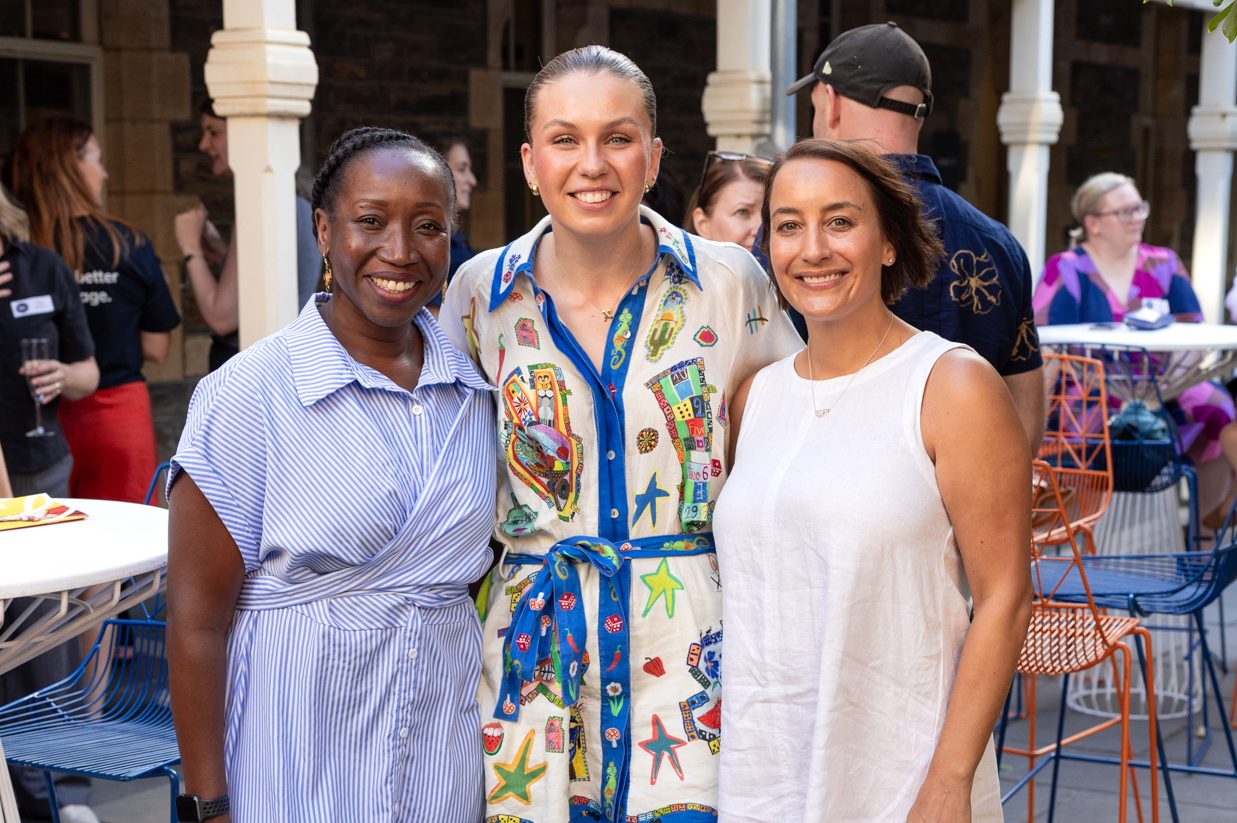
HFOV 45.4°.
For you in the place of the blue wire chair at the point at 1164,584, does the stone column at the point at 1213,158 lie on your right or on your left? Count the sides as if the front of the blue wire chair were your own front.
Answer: on your right

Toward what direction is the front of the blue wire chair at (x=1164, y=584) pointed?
to the viewer's left

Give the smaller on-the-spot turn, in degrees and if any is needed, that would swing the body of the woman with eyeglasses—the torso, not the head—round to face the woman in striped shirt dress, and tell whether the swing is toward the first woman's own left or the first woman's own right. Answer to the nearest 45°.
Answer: approximately 45° to the first woman's own right

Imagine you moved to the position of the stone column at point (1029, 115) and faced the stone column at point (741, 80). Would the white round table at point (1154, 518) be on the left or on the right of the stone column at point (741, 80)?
left

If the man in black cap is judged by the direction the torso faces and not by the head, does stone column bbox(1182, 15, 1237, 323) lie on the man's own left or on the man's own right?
on the man's own right

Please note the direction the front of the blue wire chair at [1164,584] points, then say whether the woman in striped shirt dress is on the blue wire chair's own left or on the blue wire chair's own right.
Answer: on the blue wire chair's own left

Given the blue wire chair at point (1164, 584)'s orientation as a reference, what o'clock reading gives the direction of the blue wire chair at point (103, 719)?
the blue wire chair at point (103, 719) is roughly at 11 o'clock from the blue wire chair at point (1164, 584).
